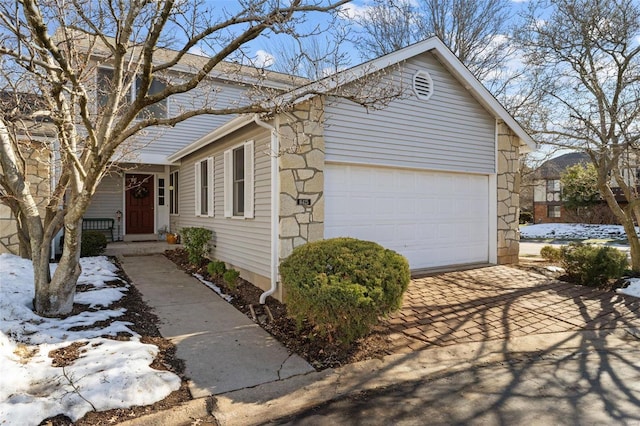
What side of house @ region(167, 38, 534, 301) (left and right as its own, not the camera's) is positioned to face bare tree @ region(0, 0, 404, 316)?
right

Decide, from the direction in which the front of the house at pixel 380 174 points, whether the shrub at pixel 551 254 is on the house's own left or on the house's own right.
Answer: on the house's own left

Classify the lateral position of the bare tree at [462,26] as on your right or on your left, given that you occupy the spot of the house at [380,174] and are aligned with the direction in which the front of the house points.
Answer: on your left

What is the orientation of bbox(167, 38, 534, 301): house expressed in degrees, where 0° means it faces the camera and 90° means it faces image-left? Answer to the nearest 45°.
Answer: approximately 315°

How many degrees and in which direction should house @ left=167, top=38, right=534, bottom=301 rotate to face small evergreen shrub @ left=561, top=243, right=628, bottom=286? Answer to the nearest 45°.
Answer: approximately 45° to its left

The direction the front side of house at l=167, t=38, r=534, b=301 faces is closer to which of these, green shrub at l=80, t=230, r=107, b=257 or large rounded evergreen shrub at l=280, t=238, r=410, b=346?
the large rounded evergreen shrub

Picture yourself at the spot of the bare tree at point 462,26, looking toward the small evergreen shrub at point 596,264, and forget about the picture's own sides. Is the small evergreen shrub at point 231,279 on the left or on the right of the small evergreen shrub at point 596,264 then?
right

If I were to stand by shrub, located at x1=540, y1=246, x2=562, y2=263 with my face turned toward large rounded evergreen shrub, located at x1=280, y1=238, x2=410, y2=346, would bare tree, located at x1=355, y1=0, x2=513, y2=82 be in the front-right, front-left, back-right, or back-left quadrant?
back-right

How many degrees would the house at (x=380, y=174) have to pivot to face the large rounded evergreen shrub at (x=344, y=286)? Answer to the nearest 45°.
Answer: approximately 45° to its right

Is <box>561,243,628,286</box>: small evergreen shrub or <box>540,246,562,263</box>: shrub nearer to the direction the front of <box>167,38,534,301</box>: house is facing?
the small evergreen shrub
